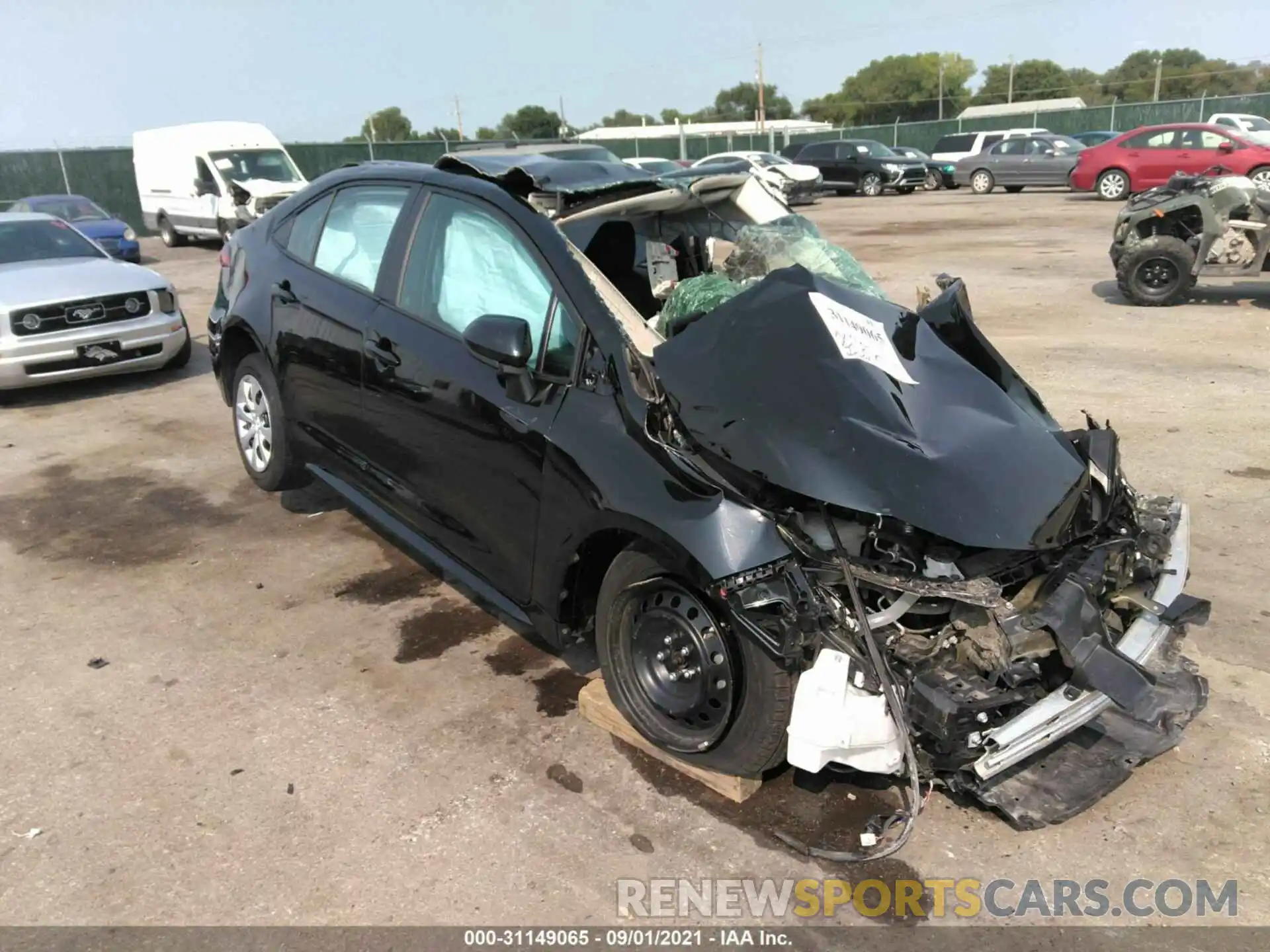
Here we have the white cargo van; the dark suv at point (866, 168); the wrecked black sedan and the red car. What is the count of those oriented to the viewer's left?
0

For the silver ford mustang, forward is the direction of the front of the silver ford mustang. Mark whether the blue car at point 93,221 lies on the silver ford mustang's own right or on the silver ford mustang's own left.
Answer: on the silver ford mustang's own left

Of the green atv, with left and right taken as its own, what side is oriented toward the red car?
right

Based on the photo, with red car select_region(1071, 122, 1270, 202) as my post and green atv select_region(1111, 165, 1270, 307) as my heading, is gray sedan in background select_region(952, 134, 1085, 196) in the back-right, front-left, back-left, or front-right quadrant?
back-right

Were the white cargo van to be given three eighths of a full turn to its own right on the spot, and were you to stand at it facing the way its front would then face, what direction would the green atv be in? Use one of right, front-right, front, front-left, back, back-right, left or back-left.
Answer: back-left

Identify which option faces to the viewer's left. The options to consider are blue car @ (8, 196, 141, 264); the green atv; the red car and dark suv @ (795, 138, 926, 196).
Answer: the green atv

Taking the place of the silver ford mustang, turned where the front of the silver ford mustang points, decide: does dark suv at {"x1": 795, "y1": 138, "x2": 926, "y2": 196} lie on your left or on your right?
on your left

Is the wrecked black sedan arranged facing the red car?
no

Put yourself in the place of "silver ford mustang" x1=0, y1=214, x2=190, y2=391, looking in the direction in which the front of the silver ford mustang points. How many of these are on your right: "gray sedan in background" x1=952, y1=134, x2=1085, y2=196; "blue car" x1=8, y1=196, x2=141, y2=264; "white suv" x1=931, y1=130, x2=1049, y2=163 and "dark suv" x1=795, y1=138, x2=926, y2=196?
0

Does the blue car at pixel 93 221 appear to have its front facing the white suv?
no

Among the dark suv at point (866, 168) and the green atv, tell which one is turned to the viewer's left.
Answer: the green atv

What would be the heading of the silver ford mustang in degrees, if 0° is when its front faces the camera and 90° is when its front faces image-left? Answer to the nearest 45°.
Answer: approximately 315°

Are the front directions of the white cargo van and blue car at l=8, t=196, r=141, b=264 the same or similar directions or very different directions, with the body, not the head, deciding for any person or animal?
same or similar directions

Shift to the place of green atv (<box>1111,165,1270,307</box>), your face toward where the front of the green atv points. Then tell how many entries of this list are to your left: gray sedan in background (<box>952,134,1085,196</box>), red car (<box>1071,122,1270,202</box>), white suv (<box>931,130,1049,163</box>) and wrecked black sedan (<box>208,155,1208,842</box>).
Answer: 1

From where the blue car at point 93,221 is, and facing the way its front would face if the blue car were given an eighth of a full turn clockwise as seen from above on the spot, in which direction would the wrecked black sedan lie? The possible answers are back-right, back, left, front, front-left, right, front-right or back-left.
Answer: front

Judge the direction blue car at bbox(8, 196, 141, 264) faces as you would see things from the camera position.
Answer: facing the viewer and to the right of the viewer

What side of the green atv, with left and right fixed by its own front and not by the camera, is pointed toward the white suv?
right

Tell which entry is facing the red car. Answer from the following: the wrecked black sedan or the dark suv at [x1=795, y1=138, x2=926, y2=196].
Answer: the dark suv

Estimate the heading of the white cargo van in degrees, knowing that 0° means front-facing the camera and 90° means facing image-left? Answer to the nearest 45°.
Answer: approximately 315°

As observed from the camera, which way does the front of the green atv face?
facing to the left of the viewer
